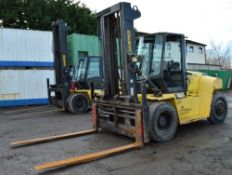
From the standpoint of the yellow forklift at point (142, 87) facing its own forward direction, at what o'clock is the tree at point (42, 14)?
The tree is roughly at 4 o'clock from the yellow forklift.

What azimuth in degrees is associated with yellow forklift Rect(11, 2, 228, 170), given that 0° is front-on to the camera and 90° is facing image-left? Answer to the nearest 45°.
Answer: approximately 45°

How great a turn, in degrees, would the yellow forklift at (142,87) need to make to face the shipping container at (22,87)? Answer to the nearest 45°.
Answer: approximately 90° to its right

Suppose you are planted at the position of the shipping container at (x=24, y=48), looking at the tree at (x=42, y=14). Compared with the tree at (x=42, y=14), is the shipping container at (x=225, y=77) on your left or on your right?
right

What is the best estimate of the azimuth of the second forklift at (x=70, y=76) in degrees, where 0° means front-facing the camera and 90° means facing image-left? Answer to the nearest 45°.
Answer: approximately 45°

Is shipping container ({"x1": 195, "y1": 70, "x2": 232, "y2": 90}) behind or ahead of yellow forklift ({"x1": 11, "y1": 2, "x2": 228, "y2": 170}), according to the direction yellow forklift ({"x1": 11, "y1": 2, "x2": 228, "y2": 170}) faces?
behind

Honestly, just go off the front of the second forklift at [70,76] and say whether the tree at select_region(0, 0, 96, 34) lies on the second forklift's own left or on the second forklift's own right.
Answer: on the second forklift's own right

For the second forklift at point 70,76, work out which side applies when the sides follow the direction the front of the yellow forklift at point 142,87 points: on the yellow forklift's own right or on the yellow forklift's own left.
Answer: on the yellow forklift's own right

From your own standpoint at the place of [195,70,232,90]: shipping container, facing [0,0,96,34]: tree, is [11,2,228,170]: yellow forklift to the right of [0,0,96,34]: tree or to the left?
left
